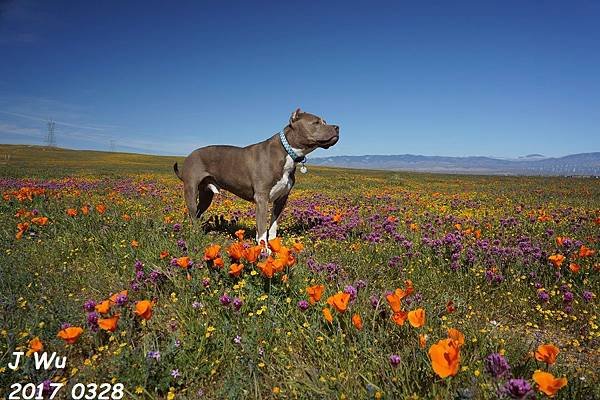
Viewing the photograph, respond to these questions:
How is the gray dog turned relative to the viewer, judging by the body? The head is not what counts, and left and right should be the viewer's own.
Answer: facing the viewer and to the right of the viewer

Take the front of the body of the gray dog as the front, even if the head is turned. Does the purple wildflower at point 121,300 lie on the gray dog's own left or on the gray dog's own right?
on the gray dog's own right

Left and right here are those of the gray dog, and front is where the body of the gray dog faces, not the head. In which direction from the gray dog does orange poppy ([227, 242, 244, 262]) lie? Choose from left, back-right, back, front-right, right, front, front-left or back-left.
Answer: front-right

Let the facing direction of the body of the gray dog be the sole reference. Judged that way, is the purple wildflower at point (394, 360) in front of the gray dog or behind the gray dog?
in front

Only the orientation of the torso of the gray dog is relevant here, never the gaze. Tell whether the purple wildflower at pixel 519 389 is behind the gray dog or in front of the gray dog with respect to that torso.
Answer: in front

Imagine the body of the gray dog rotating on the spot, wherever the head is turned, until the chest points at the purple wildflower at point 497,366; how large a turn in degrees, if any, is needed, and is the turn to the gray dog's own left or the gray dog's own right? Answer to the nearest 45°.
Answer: approximately 45° to the gray dog's own right

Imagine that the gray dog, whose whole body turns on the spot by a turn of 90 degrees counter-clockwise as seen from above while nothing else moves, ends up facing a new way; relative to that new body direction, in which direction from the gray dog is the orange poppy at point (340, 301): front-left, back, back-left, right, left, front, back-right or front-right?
back-right

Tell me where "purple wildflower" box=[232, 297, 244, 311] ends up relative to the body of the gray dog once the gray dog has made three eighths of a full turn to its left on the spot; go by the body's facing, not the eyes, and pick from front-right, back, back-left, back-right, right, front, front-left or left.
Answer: back
